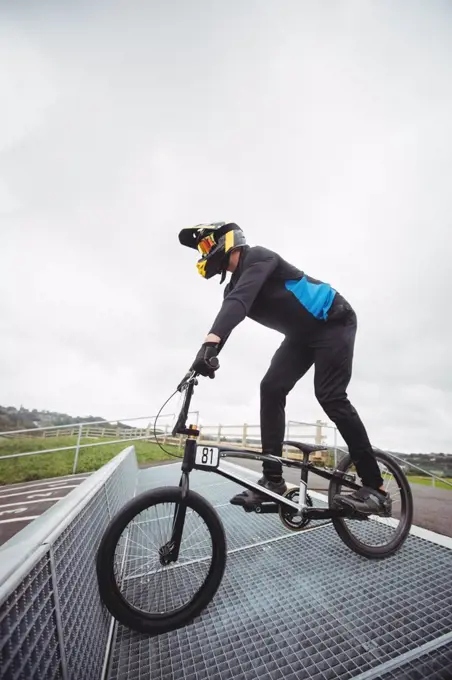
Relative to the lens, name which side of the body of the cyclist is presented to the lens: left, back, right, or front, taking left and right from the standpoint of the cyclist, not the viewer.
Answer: left

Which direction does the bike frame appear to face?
to the viewer's left
